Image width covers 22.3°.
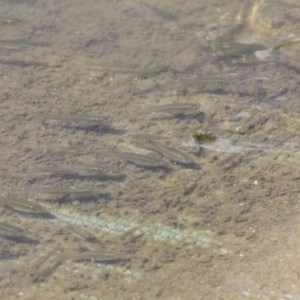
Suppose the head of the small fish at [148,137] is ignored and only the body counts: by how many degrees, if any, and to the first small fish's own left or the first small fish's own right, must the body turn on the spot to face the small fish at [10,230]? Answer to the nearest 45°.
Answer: approximately 135° to the first small fish's own right
